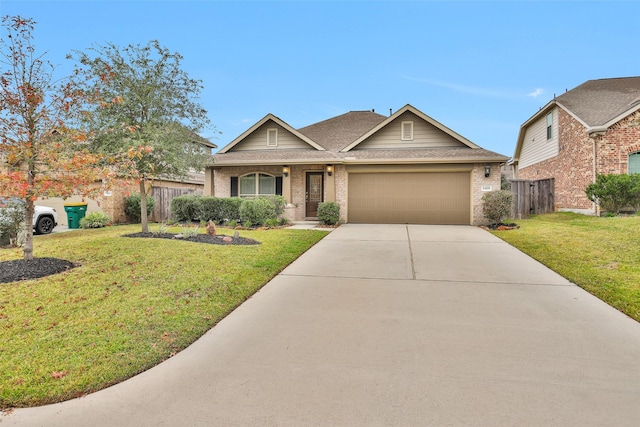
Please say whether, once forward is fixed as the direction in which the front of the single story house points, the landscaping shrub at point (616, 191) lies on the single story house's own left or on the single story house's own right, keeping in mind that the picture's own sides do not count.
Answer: on the single story house's own left

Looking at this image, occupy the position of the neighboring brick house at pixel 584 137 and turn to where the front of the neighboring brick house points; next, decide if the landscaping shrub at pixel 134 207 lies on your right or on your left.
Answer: on your right

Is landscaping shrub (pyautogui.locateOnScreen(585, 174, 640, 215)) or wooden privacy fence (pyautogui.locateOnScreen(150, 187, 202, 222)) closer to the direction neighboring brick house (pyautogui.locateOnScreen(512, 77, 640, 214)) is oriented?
the landscaping shrub

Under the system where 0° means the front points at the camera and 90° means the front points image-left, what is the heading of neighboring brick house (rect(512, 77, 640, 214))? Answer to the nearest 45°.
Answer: approximately 0°

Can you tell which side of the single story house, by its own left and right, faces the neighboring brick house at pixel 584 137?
left

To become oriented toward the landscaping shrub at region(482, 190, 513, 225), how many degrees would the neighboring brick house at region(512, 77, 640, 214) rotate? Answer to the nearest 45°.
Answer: approximately 45° to its right

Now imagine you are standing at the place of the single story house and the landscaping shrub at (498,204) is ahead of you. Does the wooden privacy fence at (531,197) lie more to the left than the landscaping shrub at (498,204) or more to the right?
left

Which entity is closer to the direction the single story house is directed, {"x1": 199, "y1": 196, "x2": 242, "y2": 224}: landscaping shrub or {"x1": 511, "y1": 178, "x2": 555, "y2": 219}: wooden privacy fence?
the landscaping shrub

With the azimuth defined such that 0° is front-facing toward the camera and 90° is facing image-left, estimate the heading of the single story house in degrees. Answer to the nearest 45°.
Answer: approximately 0°

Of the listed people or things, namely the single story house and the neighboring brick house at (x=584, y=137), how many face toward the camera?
2

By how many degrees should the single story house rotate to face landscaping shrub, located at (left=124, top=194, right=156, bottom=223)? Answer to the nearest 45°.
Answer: approximately 90° to its right

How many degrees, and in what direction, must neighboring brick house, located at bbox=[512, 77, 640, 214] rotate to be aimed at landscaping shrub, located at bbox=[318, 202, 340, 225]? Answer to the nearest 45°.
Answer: approximately 45° to its right
